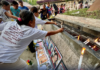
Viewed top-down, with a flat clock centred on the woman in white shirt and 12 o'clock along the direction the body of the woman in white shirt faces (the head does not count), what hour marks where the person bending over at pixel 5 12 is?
The person bending over is roughly at 10 o'clock from the woman in white shirt.

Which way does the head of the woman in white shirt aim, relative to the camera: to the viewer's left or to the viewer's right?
to the viewer's right

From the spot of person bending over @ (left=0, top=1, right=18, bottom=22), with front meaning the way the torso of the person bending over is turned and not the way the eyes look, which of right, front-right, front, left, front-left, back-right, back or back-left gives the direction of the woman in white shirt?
right

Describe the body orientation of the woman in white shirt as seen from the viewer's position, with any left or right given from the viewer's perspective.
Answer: facing away from the viewer and to the right of the viewer

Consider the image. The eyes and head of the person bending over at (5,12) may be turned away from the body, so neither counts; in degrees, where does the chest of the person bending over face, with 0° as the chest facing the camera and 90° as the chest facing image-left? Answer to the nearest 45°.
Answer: approximately 270°

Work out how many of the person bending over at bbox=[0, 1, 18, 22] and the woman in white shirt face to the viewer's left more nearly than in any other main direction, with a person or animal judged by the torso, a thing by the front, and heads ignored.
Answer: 0
